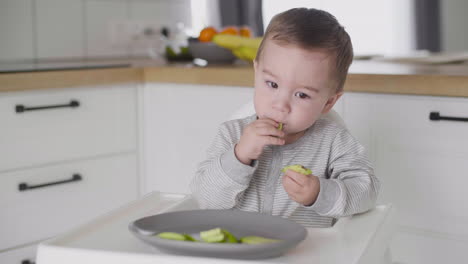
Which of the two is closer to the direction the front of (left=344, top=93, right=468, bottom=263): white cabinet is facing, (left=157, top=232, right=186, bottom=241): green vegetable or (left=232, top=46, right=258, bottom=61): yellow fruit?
the green vegetable

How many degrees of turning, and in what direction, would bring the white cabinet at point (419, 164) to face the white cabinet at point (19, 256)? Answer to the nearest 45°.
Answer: approximately 45° to its right

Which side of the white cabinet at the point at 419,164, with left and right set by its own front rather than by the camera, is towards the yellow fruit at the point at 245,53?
right

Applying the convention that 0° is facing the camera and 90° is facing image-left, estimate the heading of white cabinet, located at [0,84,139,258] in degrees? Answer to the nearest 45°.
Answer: approximately 315°

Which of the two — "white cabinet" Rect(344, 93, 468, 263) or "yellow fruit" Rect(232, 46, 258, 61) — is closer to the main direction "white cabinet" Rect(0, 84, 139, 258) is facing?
the white cabinet
